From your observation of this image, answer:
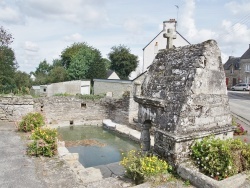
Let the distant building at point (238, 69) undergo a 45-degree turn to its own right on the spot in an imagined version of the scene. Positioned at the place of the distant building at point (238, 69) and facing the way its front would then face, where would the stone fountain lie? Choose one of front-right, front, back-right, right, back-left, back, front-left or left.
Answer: left

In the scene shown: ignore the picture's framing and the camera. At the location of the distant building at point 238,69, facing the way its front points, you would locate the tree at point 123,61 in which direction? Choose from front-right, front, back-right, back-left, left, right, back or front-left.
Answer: front

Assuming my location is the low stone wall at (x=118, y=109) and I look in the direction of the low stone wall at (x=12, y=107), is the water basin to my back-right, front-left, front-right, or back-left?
front-left

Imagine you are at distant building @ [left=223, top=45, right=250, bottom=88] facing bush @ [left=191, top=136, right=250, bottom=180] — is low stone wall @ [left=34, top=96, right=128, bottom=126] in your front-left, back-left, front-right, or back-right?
front-right

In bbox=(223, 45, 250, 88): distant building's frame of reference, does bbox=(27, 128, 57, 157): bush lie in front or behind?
in front

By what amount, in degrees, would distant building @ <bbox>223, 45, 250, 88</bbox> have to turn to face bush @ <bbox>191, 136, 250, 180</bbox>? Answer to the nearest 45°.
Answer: approximately 45° to its left

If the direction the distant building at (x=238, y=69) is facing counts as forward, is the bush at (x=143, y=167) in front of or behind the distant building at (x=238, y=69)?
in front

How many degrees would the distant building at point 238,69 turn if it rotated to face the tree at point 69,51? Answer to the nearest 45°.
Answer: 0° — it already faces it

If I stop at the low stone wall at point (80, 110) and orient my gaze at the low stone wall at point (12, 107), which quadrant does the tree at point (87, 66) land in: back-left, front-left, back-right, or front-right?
back-right

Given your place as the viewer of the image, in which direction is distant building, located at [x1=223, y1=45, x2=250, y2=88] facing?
facing the viewer and to the left of the viewer

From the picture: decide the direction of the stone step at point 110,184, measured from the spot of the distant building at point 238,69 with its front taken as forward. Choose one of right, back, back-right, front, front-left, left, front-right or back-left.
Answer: front-left

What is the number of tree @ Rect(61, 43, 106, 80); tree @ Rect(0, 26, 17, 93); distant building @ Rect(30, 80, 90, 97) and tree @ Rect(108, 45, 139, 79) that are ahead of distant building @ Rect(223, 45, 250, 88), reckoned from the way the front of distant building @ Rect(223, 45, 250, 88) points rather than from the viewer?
4

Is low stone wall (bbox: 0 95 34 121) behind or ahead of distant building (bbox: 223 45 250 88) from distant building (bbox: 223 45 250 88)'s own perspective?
ahead

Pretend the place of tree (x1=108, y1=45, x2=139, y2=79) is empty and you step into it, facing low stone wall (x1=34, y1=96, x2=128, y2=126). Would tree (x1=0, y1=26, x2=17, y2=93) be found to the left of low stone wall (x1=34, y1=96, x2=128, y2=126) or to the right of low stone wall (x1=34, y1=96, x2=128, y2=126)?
right

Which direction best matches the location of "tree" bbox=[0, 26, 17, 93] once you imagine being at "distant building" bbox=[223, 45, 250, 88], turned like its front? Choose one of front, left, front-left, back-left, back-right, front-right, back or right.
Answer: front

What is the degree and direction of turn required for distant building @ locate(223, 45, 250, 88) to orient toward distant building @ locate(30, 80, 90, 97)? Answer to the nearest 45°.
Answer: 0° — it already faces it

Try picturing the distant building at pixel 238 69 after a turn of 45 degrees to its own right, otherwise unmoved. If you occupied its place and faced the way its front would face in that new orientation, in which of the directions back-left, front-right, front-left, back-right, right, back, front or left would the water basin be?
left
